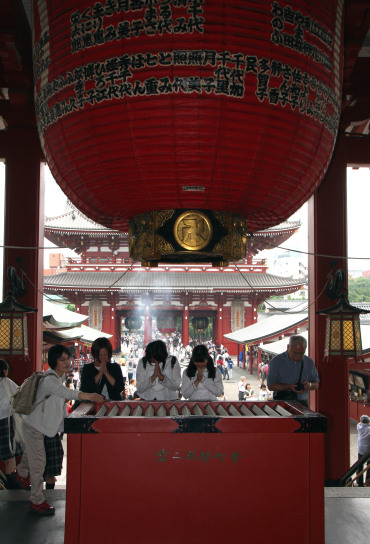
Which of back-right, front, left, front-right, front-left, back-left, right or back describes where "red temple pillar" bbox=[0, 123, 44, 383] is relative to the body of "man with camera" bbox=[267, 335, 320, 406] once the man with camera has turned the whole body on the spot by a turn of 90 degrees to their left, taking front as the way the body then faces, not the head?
back

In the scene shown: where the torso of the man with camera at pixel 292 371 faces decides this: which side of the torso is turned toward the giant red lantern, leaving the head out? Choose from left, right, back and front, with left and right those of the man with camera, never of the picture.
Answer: right

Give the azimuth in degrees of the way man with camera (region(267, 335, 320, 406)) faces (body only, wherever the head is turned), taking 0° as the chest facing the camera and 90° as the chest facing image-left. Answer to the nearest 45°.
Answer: approximately 0°
